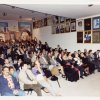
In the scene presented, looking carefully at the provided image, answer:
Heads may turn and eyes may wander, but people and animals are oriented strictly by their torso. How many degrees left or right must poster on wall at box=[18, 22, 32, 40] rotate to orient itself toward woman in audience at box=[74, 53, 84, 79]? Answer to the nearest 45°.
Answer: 0° — it already faces them
